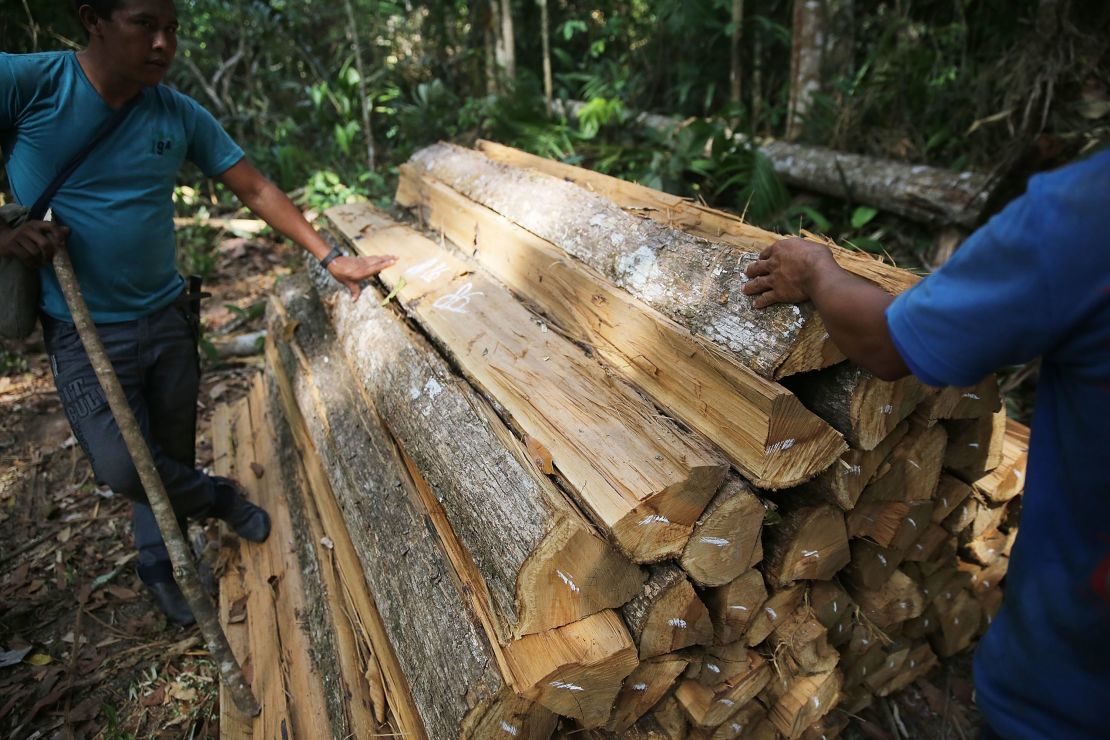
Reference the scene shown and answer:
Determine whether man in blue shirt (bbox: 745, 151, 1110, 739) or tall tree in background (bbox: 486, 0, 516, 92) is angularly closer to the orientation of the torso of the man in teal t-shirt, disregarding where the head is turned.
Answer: the man in blue shirt

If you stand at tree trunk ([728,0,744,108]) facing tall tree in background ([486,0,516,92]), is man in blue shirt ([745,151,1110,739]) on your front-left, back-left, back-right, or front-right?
back-left

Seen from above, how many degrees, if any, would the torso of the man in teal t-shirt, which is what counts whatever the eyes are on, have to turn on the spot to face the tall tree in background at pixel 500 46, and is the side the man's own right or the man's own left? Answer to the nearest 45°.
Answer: approximately 90° to the man's own left

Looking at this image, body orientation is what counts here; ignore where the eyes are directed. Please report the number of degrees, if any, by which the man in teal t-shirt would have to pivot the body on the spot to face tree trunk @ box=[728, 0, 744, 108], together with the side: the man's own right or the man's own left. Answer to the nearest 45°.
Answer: approximately 90° to the man's own left

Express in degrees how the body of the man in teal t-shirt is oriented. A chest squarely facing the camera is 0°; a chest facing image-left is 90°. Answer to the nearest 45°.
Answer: approximately 315°

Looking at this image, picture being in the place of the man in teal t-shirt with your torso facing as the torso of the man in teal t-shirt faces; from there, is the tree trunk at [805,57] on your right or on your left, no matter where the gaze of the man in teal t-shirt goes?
on your left

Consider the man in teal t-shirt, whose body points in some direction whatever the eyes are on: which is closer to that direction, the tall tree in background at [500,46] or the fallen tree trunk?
the fallen tree trunk
